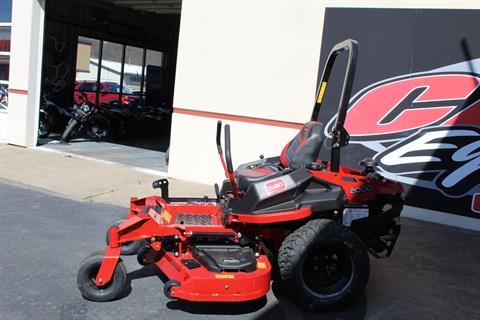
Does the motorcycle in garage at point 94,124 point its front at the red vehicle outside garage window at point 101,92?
no

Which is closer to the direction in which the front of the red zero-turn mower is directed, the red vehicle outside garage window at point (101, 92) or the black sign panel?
the red vehicle outside garage window

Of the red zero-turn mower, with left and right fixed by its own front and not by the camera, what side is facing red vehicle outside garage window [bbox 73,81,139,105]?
right

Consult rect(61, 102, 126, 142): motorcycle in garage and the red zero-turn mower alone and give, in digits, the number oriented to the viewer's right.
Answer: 0

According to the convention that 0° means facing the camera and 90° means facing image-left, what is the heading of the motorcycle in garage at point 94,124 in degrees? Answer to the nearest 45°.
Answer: approximately 45°

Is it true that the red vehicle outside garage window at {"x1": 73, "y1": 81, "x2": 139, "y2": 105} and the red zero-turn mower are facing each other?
no

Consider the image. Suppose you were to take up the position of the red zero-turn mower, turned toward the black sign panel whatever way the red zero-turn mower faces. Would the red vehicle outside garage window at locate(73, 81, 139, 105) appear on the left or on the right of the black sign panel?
left

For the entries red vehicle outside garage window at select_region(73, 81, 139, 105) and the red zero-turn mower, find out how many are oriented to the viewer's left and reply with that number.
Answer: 1

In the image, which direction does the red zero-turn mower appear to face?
to the viewer's left

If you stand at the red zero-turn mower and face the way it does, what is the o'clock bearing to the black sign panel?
The black sign panel is roughly at 4 o'clock from the red zero-turn mower.

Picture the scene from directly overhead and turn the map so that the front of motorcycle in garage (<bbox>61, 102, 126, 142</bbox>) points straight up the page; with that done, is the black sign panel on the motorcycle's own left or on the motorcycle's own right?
on the motorcycle's own left

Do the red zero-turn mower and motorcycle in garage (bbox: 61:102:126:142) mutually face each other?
no

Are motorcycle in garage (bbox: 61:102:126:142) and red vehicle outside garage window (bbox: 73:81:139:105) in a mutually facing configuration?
no
